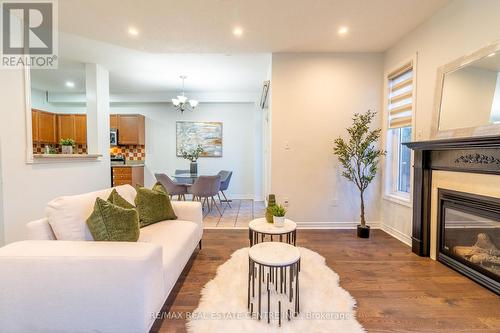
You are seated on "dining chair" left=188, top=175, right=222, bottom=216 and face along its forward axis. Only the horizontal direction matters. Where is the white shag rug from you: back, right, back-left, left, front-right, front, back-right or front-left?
back-left

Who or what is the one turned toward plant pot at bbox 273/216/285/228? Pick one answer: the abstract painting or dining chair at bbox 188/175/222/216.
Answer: the abstract painting

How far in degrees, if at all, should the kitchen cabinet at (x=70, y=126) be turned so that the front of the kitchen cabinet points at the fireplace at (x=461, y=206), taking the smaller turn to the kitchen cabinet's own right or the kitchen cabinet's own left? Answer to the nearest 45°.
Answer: approximately 45° to the kitchen cabinet's own left

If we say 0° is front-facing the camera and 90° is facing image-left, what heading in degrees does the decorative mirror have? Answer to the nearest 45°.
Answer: approximately 45°

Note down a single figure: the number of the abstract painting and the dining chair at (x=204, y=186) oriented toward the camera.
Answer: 1

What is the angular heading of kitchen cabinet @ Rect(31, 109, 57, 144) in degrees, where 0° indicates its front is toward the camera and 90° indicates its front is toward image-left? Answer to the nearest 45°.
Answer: approximately 315°

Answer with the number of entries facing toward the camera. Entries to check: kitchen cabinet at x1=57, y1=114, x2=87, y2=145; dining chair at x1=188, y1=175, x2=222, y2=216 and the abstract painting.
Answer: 2

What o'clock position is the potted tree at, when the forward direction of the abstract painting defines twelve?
The potted tree is roughly at 11 o'clock from the abstract painting.

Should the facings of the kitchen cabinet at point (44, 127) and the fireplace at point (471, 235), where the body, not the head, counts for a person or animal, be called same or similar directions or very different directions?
very different directions

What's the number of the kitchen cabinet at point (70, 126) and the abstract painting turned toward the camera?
2
